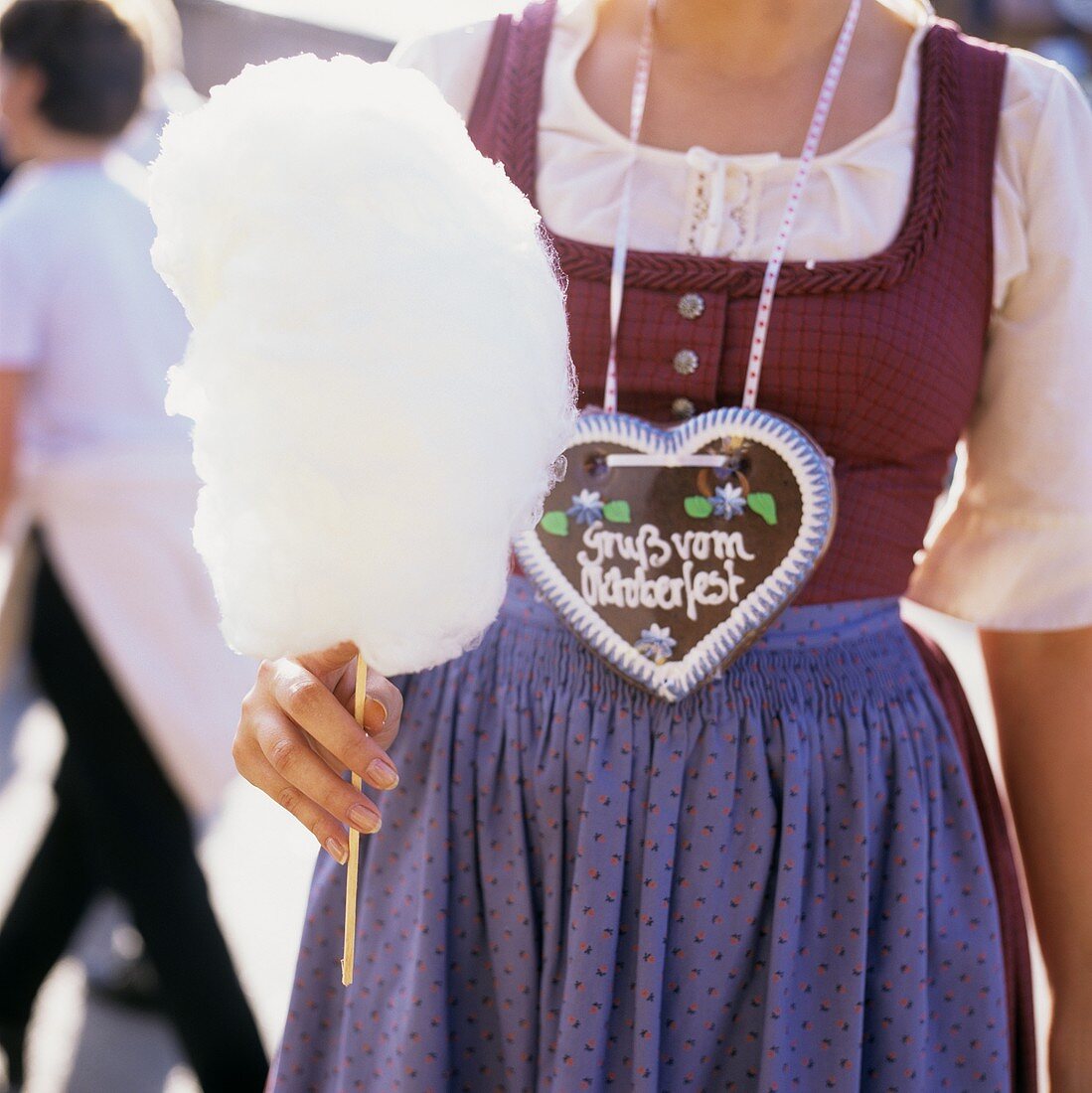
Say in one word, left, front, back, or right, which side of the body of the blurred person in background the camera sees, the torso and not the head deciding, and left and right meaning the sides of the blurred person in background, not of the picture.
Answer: left

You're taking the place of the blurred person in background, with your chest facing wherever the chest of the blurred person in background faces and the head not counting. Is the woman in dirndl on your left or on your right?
on your left

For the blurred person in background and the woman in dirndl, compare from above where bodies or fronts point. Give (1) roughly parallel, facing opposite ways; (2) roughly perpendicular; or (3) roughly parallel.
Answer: roughly perpendicular

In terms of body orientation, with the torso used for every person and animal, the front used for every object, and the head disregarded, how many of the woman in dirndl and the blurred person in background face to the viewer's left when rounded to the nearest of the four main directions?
1

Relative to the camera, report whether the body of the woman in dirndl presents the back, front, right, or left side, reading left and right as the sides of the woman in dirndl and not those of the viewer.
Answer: front

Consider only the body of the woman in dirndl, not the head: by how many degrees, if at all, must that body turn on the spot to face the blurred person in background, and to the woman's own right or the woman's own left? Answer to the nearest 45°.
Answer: approximately 135° to the woman's own right
